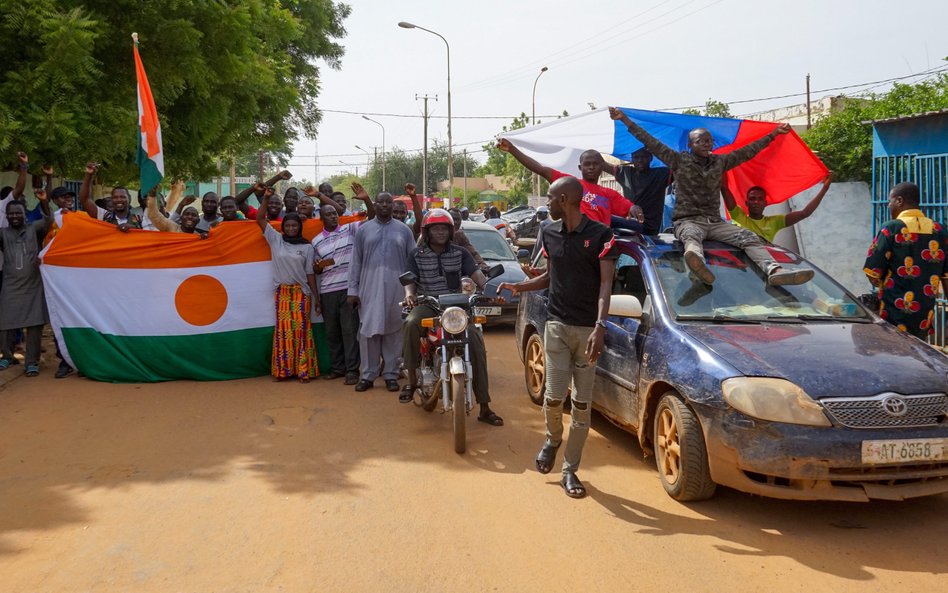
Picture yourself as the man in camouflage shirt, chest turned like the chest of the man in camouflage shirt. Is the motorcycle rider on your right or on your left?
on your right

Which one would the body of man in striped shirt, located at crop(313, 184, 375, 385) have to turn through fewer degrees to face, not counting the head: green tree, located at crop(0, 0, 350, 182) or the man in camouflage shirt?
the man in camouflage shirt

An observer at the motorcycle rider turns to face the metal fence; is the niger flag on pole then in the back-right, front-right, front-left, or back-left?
back-left

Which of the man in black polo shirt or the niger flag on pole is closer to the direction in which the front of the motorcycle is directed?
the man in black polo shirt

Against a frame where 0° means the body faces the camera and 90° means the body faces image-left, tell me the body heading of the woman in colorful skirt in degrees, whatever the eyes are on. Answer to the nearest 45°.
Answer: approximately 0°

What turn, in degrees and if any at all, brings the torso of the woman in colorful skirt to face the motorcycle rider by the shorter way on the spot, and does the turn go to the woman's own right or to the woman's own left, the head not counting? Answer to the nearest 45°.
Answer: approximately 45° to the woman's own left
